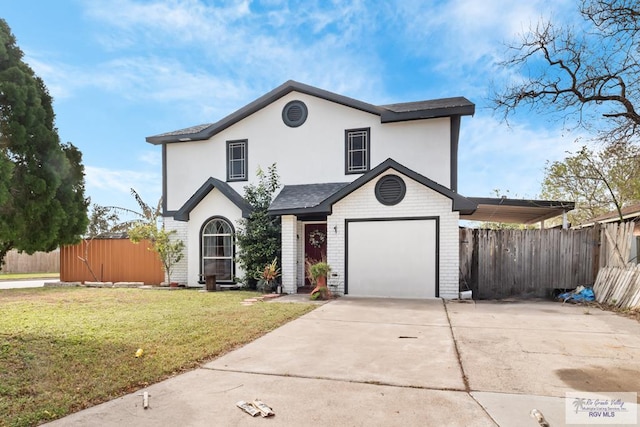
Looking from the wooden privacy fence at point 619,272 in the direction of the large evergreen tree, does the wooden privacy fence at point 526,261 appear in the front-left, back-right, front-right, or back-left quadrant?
front-right

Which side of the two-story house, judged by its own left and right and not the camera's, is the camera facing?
front

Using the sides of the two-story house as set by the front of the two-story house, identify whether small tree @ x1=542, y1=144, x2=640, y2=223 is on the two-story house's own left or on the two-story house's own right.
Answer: on the two-story house's own left

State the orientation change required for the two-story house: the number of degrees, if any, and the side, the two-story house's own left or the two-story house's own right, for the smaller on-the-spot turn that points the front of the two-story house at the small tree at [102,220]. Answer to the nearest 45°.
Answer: approximately 135° to the two-story house's own right

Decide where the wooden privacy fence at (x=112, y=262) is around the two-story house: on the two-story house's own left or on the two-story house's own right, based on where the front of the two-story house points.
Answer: on the two-story house's own right

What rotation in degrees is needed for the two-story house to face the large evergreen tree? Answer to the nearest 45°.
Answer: approximately 45° to its right

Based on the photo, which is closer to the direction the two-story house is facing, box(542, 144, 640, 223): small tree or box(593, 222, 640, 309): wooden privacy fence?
the wooden privacy fence

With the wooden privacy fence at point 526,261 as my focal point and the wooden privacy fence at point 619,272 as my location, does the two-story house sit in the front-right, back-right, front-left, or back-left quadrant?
front-left

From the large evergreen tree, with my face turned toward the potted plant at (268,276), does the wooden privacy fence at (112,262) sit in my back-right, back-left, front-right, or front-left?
front-left

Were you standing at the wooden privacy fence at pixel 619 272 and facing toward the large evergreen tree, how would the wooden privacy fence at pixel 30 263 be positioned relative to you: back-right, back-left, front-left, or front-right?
front-right
